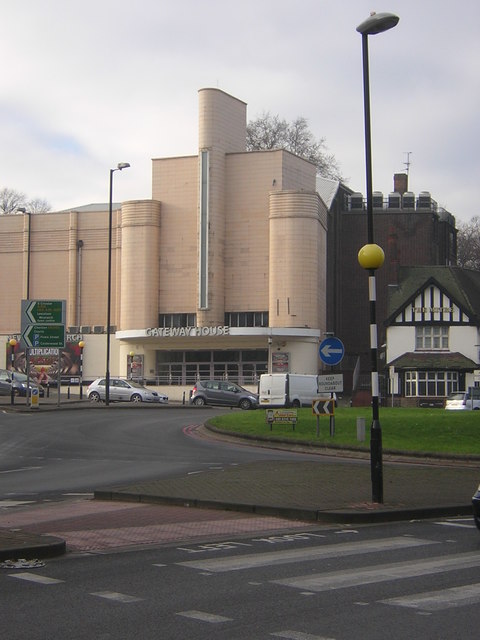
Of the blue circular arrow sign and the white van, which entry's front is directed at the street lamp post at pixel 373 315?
the blue circular arrow sign

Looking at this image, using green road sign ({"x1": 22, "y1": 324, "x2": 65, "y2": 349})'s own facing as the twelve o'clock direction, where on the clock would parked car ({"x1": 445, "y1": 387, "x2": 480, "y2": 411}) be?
The parked car is roughly at 9 o'clock from the green road sign.

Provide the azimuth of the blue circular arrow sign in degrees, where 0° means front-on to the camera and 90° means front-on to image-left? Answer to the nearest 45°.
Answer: approximately 0°

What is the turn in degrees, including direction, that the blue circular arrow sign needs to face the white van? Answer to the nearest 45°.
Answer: approximately 180°

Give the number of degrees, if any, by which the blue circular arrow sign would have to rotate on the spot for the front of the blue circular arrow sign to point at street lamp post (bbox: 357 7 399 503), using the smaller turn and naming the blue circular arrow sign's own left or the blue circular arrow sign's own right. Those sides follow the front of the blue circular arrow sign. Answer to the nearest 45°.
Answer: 0° — it already faces it

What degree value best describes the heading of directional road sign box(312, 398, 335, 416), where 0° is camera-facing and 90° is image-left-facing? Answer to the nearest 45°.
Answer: approximately 0°

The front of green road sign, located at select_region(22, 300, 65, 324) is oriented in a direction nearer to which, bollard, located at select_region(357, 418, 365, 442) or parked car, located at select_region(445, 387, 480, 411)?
the bollard
